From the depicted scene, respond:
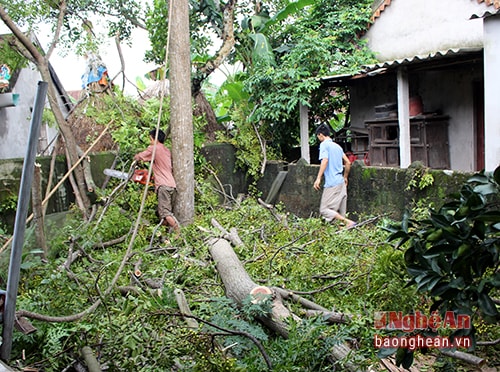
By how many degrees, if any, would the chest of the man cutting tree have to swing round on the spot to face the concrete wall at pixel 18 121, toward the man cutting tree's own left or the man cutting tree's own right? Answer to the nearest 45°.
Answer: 0° — they already face it

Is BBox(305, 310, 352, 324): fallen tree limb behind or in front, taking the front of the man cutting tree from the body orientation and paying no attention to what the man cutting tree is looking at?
behind

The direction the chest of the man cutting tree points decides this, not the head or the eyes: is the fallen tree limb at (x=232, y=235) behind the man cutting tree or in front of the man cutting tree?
behind

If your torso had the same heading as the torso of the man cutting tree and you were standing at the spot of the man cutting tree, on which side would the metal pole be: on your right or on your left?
on your left

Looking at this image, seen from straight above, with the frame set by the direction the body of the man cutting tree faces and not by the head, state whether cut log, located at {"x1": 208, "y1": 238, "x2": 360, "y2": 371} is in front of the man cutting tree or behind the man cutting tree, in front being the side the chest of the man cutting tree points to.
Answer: behind

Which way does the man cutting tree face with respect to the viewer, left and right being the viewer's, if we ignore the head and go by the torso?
facing away from the viewer and to the left of the viewer

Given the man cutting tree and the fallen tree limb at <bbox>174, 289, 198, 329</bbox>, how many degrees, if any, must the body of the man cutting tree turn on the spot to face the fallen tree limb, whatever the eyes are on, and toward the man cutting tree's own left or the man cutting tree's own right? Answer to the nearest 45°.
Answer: approximately 135° to the man cutting tree's own left

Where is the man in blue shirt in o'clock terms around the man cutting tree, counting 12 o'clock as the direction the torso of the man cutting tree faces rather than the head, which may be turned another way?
The man in blue shirt is roughly at 5 o'clock from the man cutting tree.
